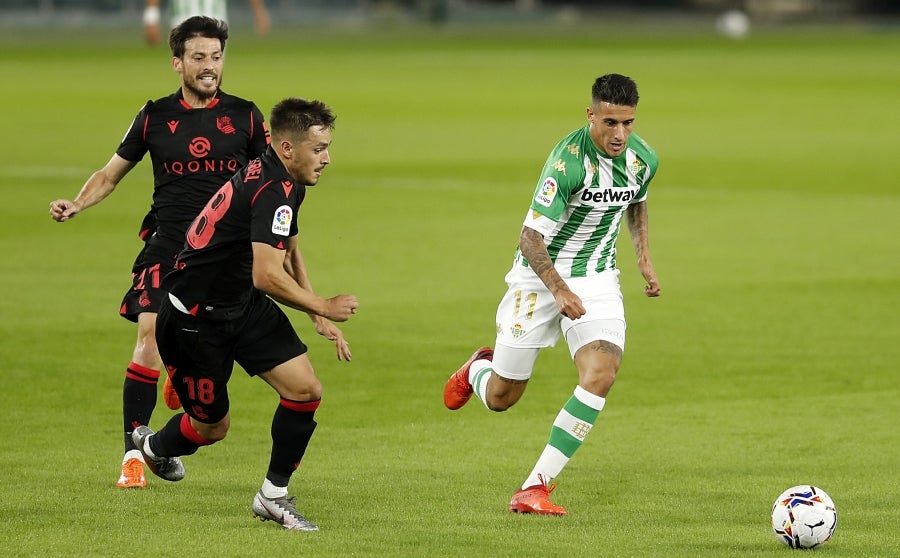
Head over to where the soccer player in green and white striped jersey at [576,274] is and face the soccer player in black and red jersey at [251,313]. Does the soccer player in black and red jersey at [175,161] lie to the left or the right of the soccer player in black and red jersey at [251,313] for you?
right

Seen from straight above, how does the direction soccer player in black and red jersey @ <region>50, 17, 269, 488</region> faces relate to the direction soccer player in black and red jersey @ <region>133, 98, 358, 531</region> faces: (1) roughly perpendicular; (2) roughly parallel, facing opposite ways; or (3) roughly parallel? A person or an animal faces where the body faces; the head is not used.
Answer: roughly perpendicular

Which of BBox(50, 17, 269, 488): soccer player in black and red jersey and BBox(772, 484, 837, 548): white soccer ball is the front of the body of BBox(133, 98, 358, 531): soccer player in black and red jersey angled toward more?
the white soccer ball

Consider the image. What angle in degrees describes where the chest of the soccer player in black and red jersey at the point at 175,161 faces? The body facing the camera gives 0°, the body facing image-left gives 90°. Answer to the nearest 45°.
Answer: approximately 0°

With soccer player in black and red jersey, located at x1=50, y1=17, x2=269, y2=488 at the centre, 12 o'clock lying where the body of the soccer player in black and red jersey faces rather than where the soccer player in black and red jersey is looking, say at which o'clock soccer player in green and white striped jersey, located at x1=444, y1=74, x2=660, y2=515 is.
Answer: The soccer player in green and white striped jersey is roughly at 10 o'clock from the soccer player in black and red jersey.

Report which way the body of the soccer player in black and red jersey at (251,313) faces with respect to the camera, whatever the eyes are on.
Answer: to the viewer's right

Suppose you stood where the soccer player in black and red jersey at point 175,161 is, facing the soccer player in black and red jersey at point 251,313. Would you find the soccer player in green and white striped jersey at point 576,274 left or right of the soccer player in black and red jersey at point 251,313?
left

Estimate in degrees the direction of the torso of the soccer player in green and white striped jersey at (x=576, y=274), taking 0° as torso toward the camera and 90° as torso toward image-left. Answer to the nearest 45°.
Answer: approximately 315°

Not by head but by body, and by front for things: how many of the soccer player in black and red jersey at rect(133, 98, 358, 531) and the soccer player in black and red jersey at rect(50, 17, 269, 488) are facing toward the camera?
1

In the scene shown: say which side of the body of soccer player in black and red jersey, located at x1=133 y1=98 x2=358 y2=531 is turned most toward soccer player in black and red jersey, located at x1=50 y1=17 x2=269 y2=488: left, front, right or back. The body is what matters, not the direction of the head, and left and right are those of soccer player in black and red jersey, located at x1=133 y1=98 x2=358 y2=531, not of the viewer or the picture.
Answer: left
